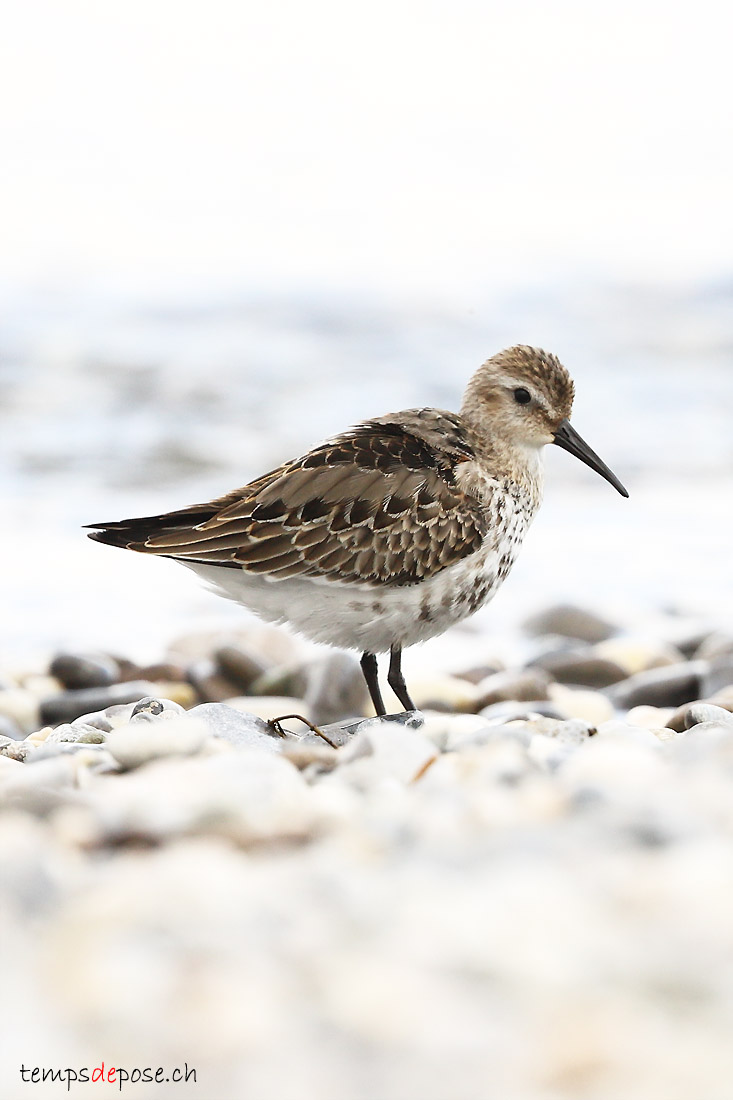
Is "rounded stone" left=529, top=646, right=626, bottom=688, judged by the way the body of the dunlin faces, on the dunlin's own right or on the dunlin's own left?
on the dunlin's own left

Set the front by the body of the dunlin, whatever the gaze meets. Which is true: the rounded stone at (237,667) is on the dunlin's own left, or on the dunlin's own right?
on the dunlin's own left

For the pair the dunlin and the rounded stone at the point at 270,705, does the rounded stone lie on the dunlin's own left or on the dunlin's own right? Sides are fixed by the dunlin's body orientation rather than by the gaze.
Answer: on the dunlin's own left

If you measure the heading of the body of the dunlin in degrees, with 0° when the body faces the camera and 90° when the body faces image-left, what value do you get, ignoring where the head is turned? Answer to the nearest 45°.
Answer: approximately 270°

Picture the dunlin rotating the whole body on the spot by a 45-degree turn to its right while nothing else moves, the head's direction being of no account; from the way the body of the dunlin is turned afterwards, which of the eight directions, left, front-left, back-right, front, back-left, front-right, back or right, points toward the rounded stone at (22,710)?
back

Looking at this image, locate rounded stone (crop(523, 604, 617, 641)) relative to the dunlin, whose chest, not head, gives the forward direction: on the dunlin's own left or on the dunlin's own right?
on the dunlin's own left

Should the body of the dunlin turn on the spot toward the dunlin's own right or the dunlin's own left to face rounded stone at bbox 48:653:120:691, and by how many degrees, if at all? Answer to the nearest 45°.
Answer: approximately 135° to the dunlin's own left

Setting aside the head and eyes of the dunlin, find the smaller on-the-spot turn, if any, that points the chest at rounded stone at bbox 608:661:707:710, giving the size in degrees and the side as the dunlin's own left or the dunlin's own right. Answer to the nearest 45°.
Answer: approximately 45° to the dunlin's own left

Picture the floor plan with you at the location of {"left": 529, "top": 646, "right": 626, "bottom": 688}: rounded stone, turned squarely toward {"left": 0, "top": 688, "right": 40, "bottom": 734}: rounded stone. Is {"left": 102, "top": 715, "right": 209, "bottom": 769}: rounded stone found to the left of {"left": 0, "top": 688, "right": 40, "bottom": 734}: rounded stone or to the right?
left
